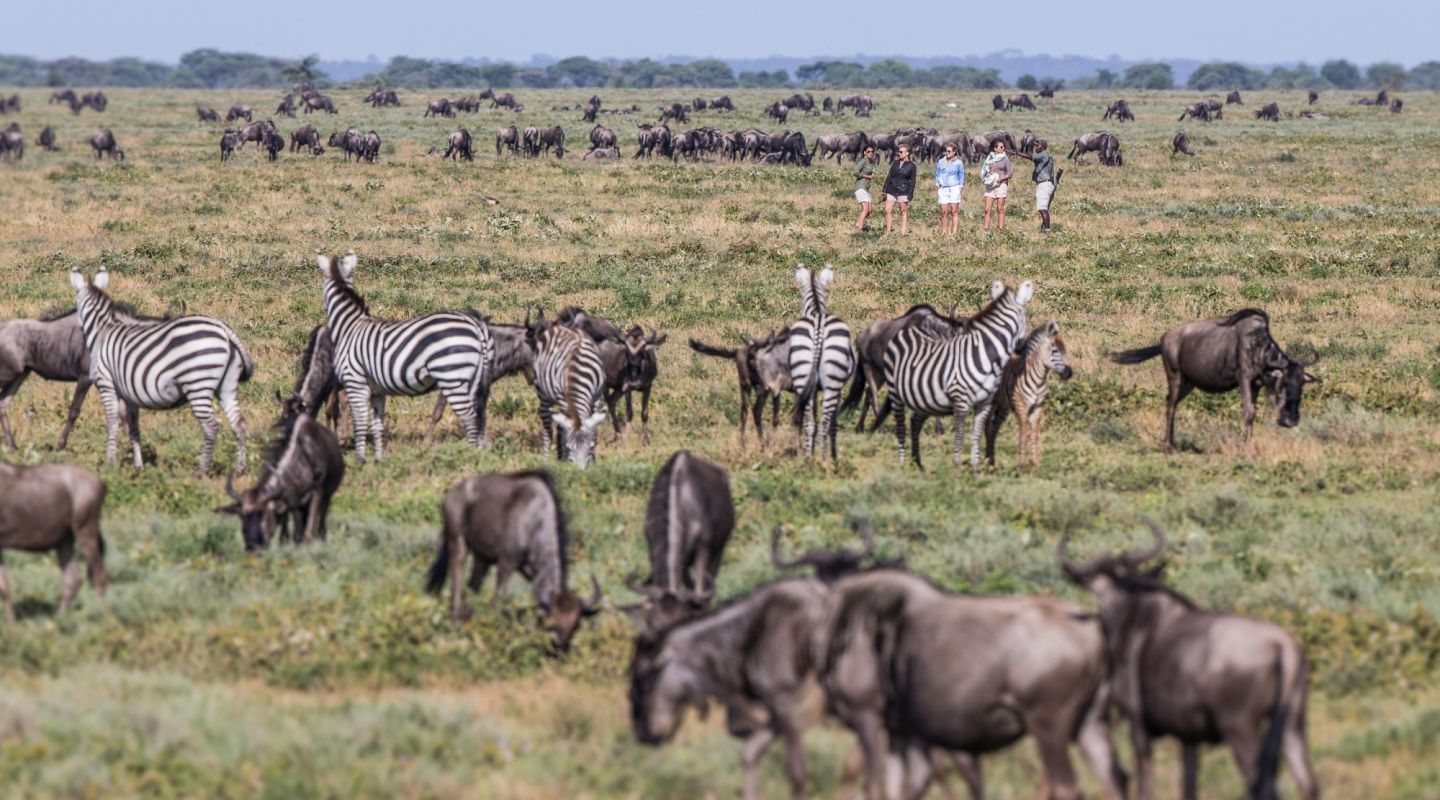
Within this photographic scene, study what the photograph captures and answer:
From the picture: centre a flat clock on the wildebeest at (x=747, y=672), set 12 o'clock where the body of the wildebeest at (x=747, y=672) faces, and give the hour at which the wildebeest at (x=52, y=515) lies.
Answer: the wildebeest at (x=52, y=515) is roughly at 1 o'clock from the wildebeest at (x=747, y=672).

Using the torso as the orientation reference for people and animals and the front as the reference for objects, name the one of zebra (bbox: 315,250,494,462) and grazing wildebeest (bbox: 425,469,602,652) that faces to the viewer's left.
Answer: the zebra

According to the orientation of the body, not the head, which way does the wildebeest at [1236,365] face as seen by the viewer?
to the viewer's right

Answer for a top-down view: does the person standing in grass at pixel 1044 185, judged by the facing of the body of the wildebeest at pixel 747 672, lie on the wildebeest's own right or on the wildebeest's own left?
on the wildebeest's own right

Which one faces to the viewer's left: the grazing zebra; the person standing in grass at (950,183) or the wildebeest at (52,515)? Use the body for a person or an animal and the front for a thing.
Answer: the wildebeest

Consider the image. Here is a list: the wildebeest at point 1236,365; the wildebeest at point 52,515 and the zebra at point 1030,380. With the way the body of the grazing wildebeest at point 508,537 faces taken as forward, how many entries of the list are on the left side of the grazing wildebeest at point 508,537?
2

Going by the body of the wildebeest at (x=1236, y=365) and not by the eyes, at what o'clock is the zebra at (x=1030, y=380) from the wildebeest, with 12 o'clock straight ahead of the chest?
The zebra is roughly at 5 o'clock from the wildebeest.

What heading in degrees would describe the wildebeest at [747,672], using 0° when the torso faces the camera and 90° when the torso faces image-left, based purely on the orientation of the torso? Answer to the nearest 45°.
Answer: approximately 90°

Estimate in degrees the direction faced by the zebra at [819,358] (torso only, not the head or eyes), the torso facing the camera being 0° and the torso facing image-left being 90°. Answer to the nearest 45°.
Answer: approximately 180°

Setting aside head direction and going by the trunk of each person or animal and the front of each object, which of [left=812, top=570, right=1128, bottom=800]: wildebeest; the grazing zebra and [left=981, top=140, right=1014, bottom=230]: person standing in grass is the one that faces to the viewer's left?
the wildebeest

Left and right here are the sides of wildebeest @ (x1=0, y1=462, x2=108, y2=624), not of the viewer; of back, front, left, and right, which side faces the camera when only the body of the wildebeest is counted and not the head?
left

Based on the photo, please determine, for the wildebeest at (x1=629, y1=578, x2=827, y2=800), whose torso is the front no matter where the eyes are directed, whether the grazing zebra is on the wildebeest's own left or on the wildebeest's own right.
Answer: on the wildebeest's own right
